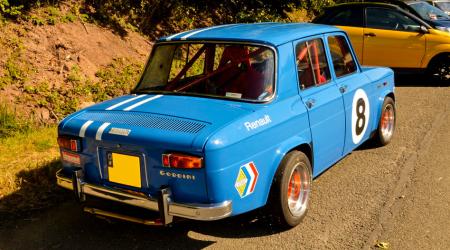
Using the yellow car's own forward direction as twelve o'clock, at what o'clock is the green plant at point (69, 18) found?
The green plant is roughly at 5 o'clock from the yellow car.

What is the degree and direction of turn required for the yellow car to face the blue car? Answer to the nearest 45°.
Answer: approximately 90° to its right

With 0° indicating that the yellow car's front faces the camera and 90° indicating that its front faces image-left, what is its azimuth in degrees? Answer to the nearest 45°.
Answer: approximately 270°

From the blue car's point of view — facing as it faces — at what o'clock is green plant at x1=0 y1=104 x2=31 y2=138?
The green plant is roughly at 9 o'clock from the blue car.

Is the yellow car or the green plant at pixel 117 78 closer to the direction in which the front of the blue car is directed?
the yellow car

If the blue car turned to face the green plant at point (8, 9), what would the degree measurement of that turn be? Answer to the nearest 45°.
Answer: approximately 90° to its left

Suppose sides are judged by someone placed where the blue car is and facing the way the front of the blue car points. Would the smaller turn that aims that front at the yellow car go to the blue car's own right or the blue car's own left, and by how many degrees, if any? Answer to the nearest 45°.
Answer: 0° — it already faces it

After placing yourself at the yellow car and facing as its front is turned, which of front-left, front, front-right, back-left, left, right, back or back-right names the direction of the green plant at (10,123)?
back-right

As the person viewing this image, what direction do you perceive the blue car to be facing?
facing away from the viewer and to the right of the viewer

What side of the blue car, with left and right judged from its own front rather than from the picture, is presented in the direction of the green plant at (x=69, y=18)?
left
